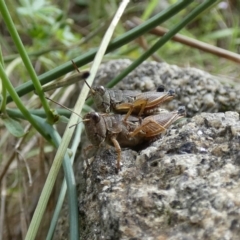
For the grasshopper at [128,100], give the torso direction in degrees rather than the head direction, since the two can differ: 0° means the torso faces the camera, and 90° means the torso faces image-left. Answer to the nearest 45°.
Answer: approximately 90°

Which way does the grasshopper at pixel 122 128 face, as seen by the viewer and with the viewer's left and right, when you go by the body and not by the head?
facing to the left of the viewer
